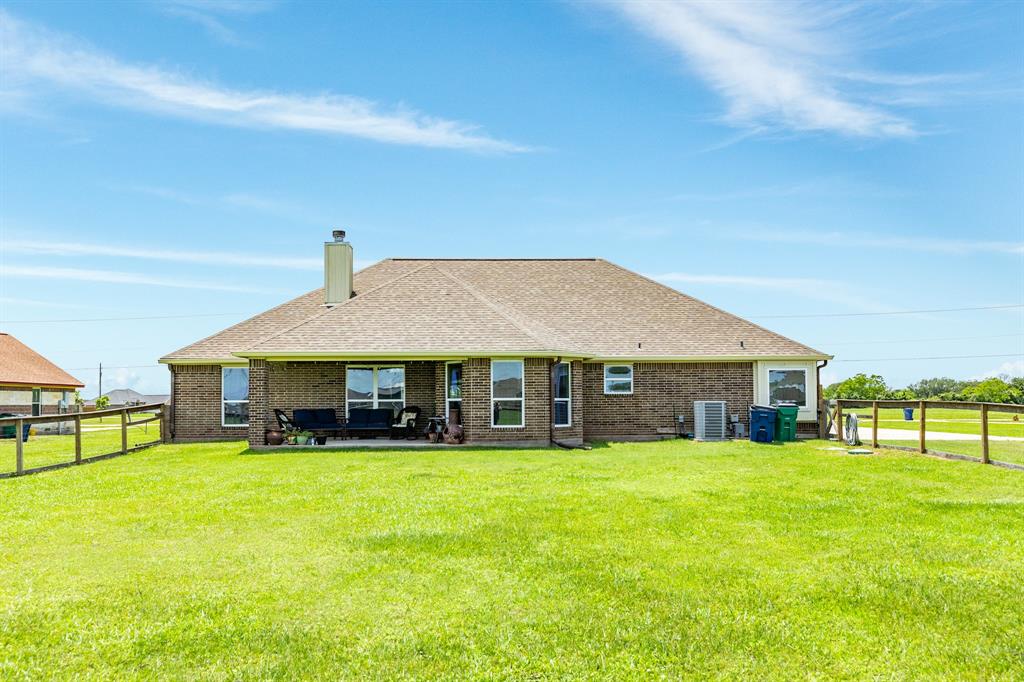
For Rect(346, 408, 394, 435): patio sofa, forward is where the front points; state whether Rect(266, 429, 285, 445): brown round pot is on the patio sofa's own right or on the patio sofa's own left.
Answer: on the patio sofa's own right

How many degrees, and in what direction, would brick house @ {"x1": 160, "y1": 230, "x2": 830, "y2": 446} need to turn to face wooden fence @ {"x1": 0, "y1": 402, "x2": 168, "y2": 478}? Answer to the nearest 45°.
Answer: approximately 135° to its left

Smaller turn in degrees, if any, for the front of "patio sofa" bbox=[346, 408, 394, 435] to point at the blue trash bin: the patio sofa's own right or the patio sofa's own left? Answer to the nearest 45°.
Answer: approximately 90° to the patio sofa's own left

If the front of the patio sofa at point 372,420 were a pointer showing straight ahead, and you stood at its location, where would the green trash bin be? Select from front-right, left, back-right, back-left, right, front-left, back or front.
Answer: left

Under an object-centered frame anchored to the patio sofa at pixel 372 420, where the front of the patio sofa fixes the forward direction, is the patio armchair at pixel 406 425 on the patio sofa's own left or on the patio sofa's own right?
on the patio sofa's own left

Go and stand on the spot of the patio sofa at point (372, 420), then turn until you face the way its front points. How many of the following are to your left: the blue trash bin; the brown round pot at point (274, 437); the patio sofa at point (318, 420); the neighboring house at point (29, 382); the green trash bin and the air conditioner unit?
3

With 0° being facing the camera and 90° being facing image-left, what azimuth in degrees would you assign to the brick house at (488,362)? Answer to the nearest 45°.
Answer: approximately 180°

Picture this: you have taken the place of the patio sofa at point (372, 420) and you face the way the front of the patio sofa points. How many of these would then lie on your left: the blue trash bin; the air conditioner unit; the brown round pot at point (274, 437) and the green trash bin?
3

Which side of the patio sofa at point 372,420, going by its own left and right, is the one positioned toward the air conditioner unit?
left

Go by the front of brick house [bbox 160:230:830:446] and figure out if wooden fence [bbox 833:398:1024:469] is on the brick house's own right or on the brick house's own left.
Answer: on the brick house's own right

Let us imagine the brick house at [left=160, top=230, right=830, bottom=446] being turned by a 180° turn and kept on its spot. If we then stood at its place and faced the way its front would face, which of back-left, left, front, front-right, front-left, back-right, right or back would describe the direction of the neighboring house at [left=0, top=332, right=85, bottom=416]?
back-right
